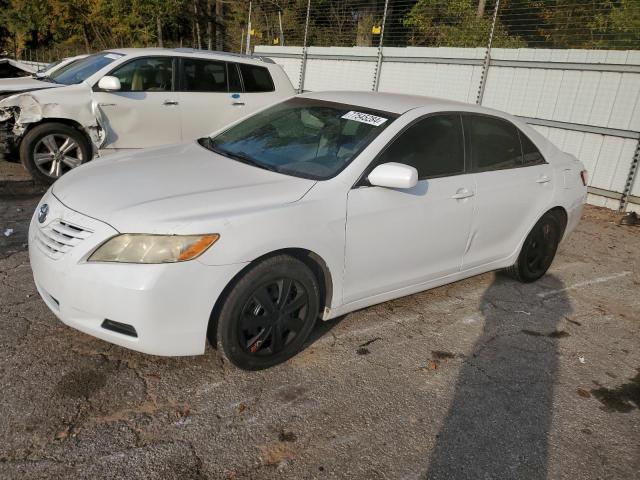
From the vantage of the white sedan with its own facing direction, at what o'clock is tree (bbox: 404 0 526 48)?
The tree is roughly at 5 o'clock from the white sedan.

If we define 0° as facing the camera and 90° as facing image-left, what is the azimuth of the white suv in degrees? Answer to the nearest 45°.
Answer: approximately 90°

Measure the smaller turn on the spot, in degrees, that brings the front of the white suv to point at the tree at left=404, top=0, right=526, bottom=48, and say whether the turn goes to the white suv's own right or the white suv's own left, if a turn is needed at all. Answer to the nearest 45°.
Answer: approximately 135° to the white suv's own right

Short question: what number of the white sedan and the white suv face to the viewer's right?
0

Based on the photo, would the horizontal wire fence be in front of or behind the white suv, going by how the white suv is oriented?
behind

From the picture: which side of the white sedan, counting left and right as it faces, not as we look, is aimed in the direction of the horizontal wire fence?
back

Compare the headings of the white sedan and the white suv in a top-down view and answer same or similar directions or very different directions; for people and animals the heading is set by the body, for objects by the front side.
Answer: same or similar directions

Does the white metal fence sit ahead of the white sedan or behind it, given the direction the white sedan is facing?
behind

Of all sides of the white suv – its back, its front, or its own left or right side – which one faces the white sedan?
left
